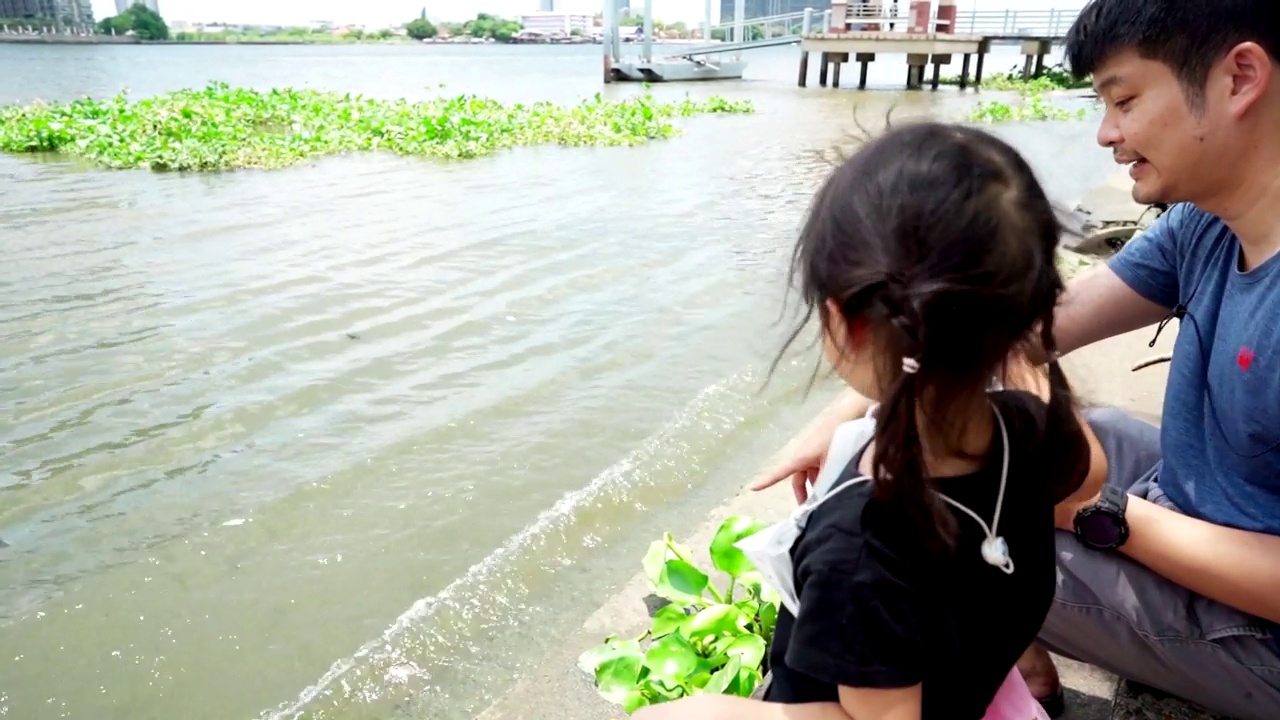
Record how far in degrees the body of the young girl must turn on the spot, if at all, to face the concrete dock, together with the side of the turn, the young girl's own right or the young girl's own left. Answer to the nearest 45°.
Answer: approximately 45° to the young girl's own right

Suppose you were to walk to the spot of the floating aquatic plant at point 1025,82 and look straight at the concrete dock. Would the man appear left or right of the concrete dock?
left

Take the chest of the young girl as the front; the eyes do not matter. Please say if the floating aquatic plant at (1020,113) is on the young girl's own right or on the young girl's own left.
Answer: on the young girl's own right

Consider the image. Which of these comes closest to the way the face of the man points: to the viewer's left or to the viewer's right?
to the viewer's left

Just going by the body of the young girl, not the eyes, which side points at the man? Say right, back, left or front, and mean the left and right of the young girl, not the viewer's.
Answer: right

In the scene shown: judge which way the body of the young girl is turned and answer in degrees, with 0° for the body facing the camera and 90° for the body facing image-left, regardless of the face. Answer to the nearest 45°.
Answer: approximately 135°

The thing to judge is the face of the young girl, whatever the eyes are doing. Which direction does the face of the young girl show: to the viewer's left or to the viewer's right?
to the viewer's left
